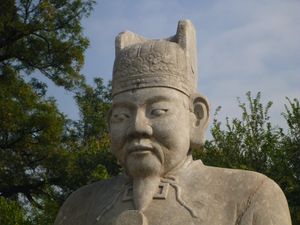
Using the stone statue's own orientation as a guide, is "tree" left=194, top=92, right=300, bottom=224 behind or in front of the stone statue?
behind

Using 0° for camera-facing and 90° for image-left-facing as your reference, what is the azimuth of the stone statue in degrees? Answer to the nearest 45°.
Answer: approximately 45°

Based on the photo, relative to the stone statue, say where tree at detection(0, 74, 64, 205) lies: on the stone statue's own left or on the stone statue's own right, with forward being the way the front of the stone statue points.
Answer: on the stone statue's own right
